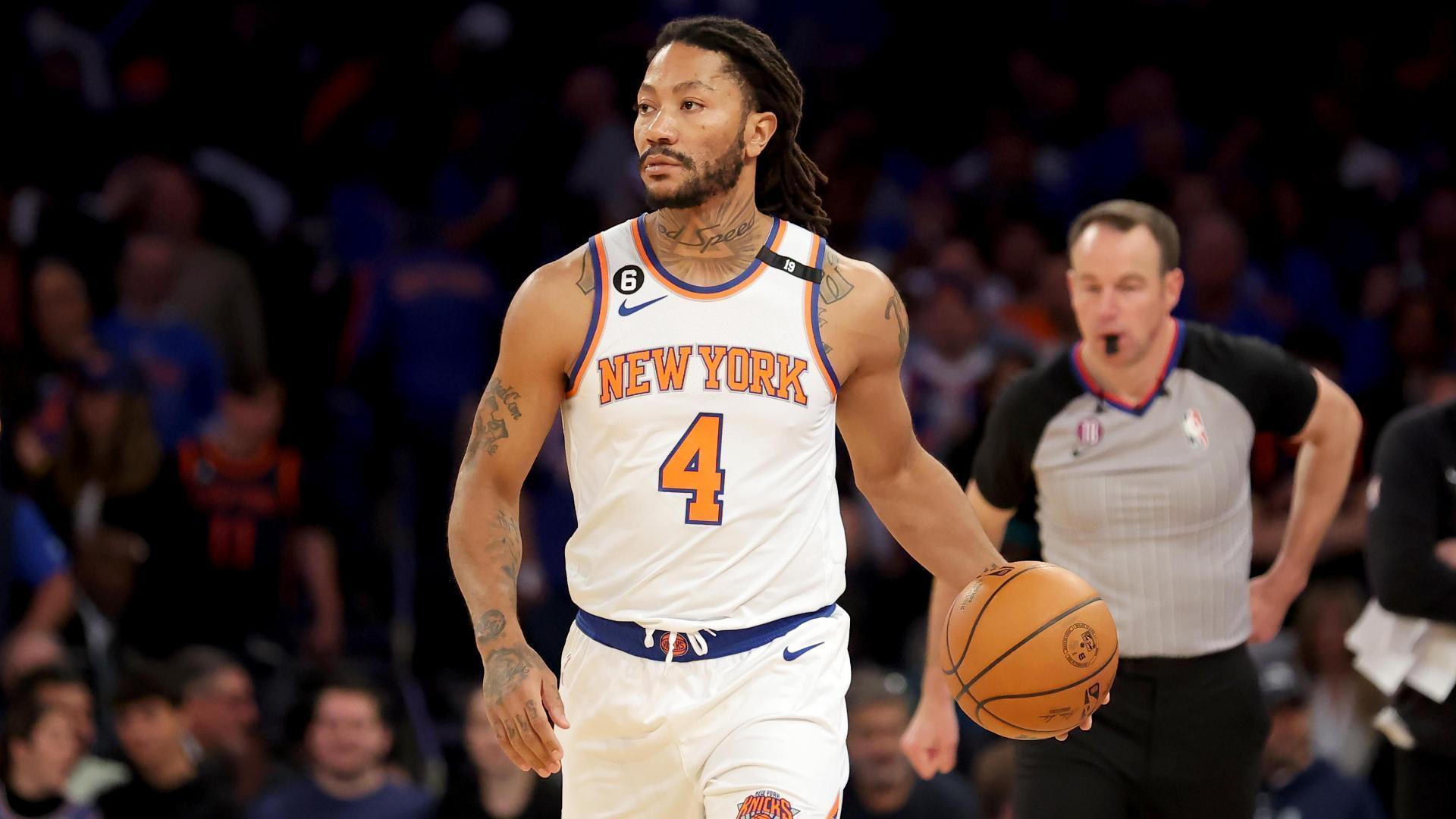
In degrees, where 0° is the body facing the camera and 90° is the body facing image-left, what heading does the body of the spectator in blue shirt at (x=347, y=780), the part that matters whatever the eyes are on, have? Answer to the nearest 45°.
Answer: approximately 0°

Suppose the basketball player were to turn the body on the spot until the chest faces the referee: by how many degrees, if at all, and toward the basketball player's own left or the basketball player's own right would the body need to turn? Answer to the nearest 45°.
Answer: approximately 135° to the basketball player's own left

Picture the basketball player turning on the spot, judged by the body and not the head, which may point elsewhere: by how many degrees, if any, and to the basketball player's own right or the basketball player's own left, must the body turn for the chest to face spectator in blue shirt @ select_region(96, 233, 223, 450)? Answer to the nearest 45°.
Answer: approximately 135° to the basketball player's own right

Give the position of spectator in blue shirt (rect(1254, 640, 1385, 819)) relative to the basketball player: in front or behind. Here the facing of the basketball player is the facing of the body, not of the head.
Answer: behind

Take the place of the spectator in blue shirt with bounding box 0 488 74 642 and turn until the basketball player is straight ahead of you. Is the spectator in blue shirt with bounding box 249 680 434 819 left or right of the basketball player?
left

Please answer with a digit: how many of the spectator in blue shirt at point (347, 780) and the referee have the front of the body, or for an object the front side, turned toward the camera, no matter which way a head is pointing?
2
